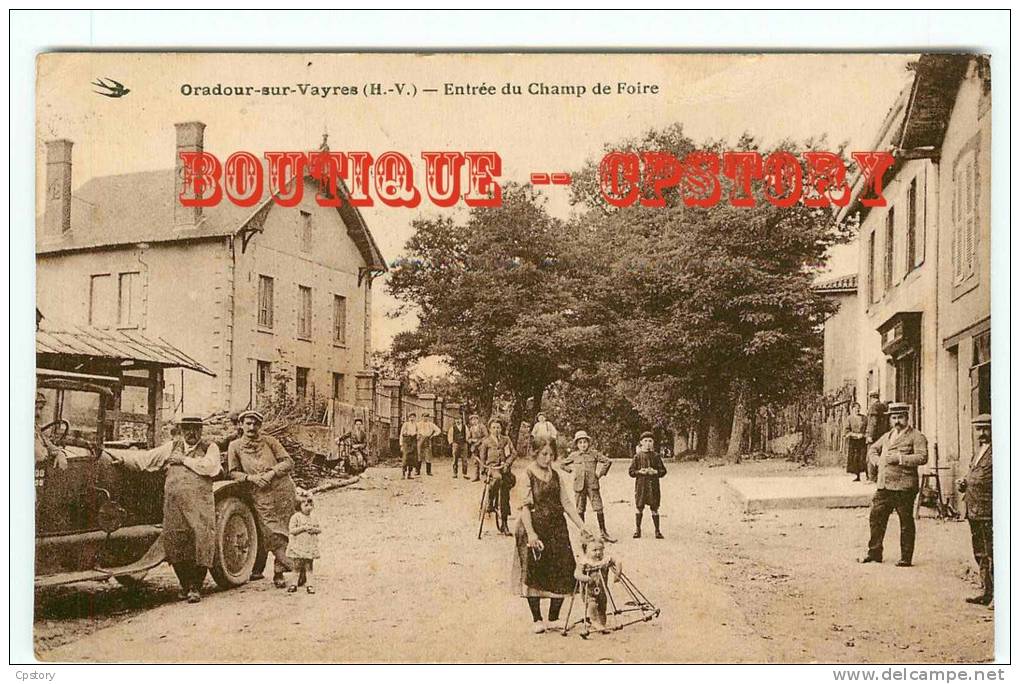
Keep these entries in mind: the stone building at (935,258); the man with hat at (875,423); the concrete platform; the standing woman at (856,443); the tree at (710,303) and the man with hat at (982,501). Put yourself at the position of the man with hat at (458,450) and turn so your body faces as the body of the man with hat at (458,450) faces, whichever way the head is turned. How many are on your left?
6

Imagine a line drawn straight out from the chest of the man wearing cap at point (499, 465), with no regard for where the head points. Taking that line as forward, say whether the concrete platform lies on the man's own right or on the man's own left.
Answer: on the man's own left

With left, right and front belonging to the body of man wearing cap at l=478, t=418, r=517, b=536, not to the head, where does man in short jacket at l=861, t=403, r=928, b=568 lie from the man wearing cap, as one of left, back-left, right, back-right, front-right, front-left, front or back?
left

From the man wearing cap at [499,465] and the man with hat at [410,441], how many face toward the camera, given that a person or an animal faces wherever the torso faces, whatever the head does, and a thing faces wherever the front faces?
2

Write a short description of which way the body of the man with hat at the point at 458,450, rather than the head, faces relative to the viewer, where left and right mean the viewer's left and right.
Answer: facing the viewer

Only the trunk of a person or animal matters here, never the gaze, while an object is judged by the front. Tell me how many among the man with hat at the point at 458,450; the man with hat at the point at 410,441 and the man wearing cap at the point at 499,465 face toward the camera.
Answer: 3

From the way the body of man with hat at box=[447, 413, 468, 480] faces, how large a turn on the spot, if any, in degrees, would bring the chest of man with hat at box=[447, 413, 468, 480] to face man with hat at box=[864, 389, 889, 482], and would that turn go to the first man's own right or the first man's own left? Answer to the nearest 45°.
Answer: approximately 90° to the first man's own left

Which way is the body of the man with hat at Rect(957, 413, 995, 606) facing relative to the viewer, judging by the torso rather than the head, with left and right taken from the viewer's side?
facing the viewer and to the left of the viewer

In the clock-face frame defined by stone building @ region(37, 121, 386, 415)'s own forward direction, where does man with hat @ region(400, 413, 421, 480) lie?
The man with hat is roughly at 11 o'clock from the stone building.

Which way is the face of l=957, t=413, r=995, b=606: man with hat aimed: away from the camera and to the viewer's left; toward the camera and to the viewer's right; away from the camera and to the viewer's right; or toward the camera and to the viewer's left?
toward the camera and to the viewer's left

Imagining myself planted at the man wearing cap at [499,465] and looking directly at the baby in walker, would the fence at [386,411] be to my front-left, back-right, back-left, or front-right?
back-right

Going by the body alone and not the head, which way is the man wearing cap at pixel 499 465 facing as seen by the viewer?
toward the camera
